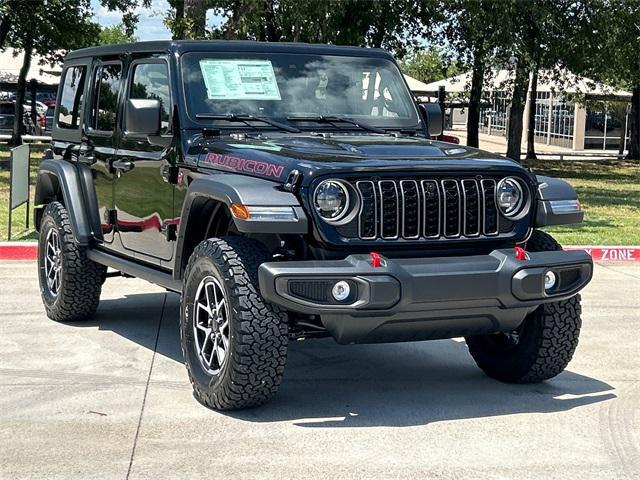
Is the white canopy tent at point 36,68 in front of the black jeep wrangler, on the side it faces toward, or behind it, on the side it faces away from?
behind

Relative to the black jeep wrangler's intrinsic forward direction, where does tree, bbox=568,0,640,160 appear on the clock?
The tree is roughly at 8 o'clock from the black jeep wrangler.

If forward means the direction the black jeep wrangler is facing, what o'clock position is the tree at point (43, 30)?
The tree is roughly at 7 o'clock from the black jeep wrangler.

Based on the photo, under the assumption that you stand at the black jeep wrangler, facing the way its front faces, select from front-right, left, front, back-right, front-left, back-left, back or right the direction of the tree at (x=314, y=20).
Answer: back-left

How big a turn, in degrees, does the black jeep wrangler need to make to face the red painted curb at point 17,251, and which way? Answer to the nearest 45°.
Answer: approximately 180°

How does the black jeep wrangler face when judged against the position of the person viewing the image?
facing the viewer and to the right of the viewer
